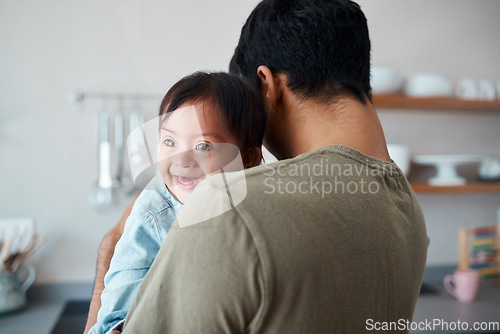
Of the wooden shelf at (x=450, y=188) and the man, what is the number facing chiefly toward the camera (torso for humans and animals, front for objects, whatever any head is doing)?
1

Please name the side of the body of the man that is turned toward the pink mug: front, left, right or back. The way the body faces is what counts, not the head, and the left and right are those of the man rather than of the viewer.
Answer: right

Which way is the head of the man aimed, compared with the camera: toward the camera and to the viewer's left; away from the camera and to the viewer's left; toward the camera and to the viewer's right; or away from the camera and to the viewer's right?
away from the camera and to the viewer's left

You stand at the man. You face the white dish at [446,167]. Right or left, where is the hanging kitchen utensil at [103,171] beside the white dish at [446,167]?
left

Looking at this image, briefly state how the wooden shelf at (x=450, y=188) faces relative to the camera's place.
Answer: facing the viewer

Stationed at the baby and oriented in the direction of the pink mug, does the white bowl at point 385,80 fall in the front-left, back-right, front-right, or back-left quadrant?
front-left

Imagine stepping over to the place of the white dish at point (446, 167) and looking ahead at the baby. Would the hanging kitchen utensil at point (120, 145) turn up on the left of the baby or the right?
right

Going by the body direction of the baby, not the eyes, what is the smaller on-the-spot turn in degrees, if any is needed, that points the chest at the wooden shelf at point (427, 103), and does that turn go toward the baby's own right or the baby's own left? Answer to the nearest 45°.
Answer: approximately 180°

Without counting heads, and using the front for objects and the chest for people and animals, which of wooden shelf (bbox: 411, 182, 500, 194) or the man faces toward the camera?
the wooden shelf

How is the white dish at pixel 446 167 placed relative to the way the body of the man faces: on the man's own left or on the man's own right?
on the man's own right

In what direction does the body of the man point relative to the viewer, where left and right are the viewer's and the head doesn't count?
facing away from the viewer and to the left of the viewer

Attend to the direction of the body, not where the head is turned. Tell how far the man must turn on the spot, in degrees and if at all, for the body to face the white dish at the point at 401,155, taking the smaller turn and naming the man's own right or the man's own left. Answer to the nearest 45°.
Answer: approximately 45° to the man's own right
